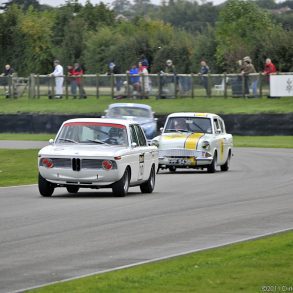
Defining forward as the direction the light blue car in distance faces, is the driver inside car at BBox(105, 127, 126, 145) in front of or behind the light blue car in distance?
in front

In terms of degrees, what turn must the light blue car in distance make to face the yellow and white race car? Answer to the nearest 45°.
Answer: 0° — it already faces it

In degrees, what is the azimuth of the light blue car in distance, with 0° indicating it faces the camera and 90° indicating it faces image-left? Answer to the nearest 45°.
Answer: approximately 0°

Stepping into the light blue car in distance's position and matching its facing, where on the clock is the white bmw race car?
The white bmw race car is roughly at 12 o'clock from the light blue car in distance.
